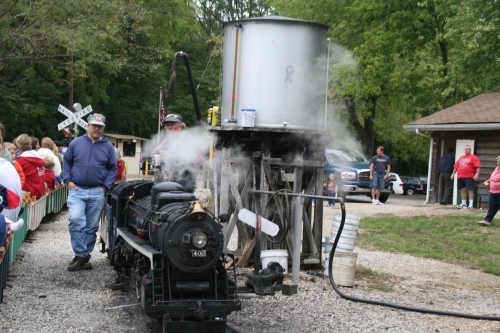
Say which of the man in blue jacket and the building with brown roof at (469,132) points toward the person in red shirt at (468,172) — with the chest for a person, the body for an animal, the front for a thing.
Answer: the building with brown roof

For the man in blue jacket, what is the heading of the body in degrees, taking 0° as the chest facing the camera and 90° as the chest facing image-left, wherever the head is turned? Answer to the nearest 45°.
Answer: approximately 0°

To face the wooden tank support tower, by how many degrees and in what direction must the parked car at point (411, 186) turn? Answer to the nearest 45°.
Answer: approximately 90° to its left

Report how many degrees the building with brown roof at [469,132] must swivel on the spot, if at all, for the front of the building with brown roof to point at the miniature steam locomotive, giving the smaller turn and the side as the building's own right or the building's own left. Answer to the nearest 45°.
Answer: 0° — it already faces it

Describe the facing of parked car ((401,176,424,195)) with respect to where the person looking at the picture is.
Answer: facing to the left of the viewer

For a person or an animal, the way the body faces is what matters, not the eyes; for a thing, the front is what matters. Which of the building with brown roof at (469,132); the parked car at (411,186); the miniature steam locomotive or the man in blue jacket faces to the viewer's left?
the parked car

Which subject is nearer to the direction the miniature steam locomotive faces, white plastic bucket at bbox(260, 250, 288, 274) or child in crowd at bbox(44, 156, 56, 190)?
the white plastic bucket
